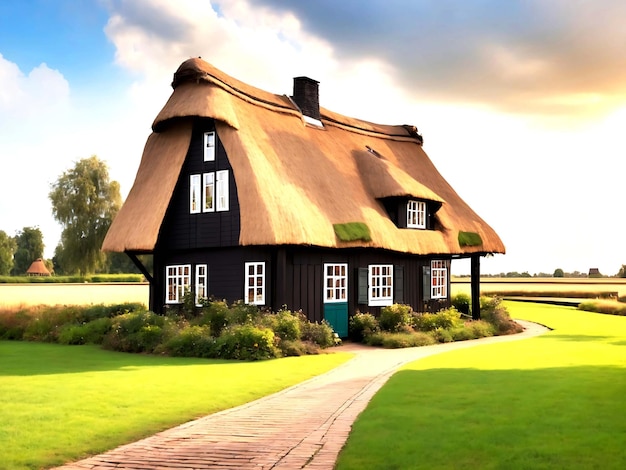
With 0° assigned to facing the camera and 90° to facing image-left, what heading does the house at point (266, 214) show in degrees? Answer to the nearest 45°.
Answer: approximately 315°

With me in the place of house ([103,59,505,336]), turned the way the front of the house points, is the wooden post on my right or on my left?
on my left
